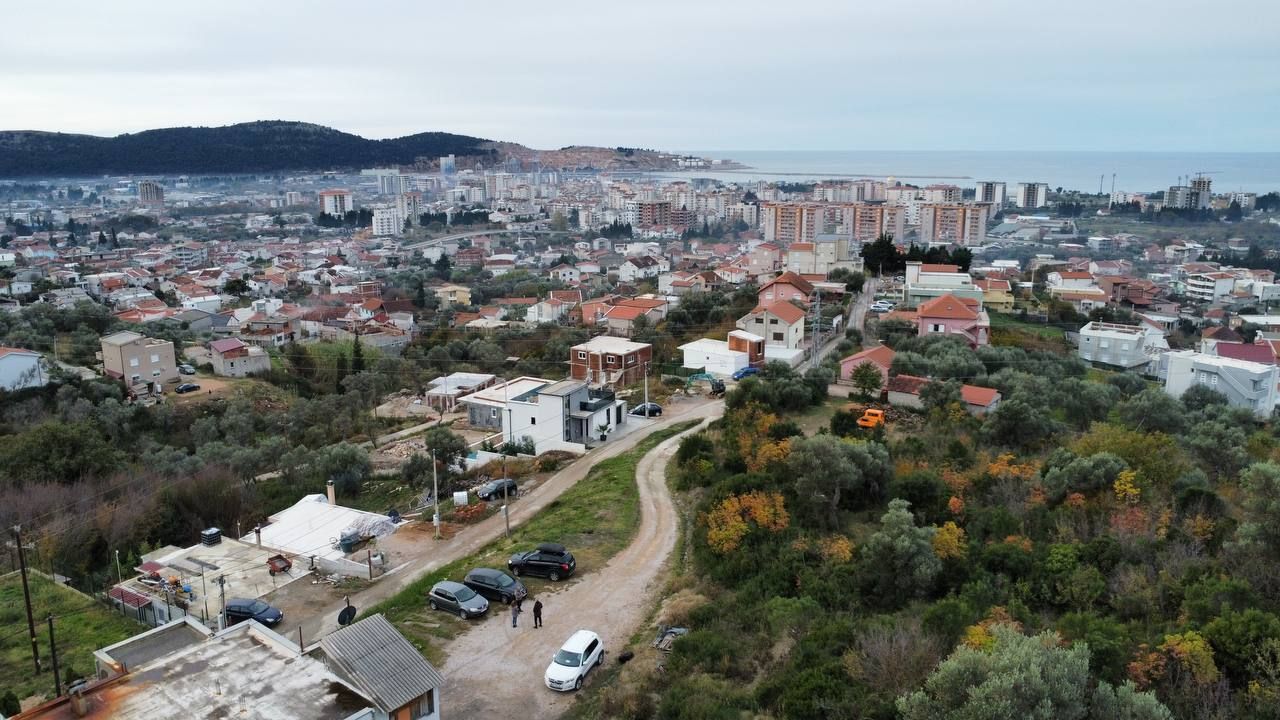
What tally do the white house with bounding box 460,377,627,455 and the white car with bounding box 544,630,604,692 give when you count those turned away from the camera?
0

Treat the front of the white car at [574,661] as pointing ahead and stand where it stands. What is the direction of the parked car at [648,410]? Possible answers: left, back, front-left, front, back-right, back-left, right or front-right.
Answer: back-right

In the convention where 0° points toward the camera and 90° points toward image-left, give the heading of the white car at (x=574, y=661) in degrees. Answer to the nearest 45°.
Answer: approximately 45°

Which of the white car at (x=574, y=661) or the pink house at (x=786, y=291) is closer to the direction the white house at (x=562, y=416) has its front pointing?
the white car

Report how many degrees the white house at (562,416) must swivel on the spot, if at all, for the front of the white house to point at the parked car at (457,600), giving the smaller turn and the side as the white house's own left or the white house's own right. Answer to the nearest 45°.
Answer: approximately 45° to the white house's own right

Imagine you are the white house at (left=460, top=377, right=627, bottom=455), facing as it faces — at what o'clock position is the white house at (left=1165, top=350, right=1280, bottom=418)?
the white house at (left=1165, top=350, right=1280, bottom=418) is roughly at 10 o'clock from the white house at (left=460, top=377, right=627, bottom=455).

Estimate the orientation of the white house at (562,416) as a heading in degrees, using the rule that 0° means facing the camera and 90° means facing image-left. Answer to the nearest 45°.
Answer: approximately 315°

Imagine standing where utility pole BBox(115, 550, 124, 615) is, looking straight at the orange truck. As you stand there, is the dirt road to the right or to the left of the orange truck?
right

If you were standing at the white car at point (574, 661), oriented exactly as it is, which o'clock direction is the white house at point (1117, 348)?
The white house is roughly at 6 o'clock from the white car.

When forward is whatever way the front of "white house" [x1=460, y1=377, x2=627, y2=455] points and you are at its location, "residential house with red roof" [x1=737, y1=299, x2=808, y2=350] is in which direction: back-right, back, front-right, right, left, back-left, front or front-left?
left

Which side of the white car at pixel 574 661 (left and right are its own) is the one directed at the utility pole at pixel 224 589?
right

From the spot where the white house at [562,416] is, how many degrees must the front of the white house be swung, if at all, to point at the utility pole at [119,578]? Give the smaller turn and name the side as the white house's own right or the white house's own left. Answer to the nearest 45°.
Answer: approximately 90° to the white house's own right

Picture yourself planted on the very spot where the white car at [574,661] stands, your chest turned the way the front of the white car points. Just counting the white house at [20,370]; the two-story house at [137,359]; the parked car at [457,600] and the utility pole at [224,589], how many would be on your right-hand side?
4
